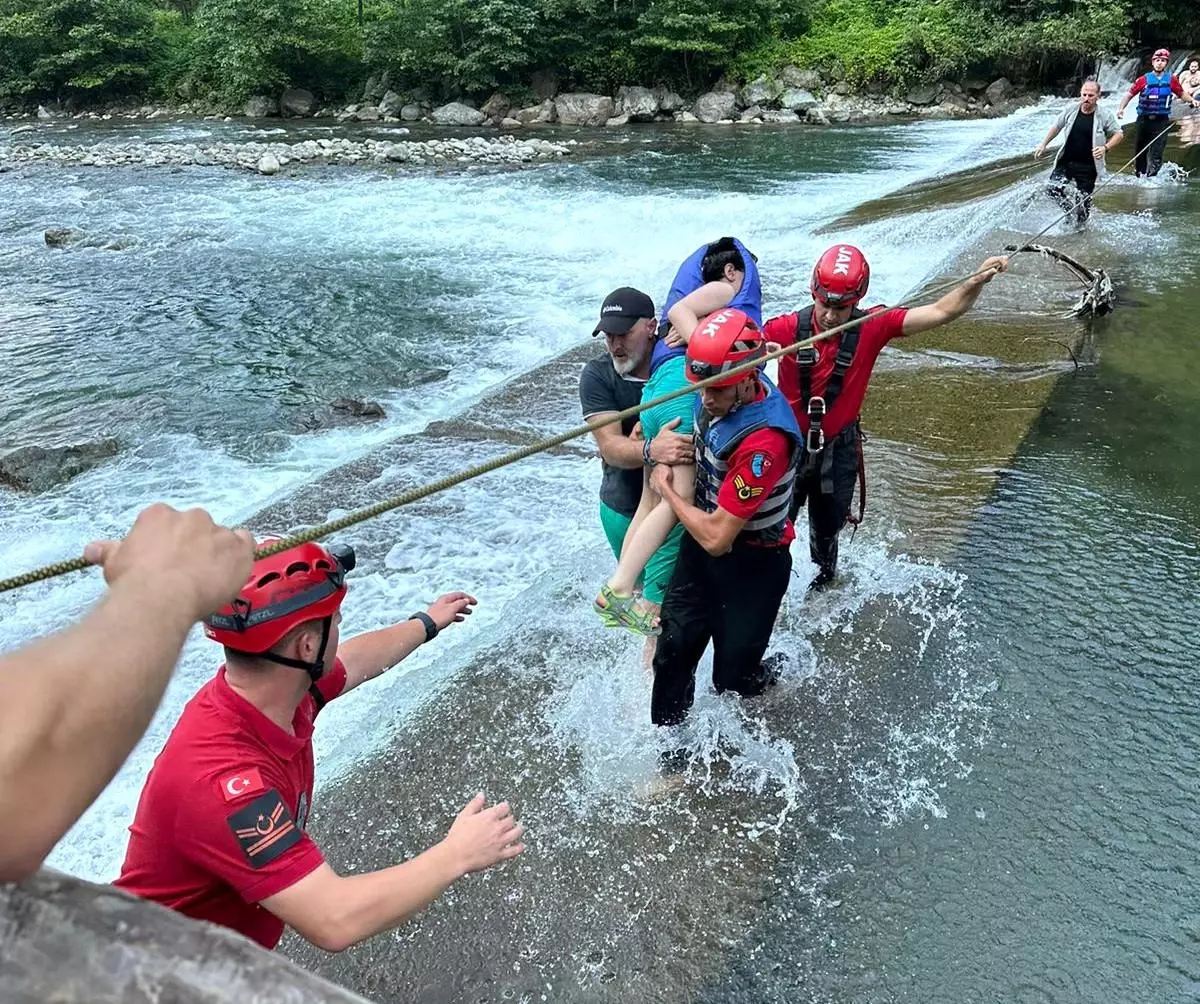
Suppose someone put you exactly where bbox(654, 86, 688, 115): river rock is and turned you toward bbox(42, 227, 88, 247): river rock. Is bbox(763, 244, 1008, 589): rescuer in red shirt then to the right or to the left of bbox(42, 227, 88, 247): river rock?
left

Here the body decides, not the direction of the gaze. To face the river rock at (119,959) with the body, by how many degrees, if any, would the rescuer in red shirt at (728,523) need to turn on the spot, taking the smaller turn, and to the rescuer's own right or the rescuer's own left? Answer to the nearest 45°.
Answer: approximately 45° to the rescuer's own left

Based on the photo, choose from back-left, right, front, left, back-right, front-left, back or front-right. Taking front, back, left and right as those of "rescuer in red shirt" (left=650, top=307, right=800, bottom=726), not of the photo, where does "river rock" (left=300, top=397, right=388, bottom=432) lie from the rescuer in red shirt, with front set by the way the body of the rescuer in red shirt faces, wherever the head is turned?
right

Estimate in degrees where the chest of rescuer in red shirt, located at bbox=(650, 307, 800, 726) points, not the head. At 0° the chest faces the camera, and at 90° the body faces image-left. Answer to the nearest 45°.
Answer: approximately 45°

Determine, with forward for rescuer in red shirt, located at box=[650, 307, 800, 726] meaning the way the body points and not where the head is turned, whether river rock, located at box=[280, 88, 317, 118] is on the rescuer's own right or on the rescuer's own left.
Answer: on the rescuer's own right

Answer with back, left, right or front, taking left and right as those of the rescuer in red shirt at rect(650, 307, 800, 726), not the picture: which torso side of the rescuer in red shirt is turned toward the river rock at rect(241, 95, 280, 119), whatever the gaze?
right

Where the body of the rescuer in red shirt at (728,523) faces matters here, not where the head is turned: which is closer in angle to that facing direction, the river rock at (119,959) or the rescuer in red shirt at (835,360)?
the river rock

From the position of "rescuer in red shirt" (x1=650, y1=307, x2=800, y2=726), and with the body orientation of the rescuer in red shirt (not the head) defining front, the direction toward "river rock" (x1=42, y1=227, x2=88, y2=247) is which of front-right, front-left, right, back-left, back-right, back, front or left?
right

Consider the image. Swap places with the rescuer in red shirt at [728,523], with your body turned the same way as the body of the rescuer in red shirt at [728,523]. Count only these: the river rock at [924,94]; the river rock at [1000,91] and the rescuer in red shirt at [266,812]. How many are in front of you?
1

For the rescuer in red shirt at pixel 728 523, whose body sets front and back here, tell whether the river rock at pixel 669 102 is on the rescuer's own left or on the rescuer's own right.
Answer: on the rescuer's own right

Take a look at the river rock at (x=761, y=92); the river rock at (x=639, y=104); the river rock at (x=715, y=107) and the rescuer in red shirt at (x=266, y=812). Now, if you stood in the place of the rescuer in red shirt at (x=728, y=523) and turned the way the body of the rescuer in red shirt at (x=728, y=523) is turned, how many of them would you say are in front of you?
1

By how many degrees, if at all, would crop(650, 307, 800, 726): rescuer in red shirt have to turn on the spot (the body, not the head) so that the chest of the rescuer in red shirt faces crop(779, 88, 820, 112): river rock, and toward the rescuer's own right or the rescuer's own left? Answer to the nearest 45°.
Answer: approximately 135° to the rescuer's own right

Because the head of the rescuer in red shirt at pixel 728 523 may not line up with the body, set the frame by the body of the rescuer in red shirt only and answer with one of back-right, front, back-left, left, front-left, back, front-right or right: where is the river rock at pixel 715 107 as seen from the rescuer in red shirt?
back-right
